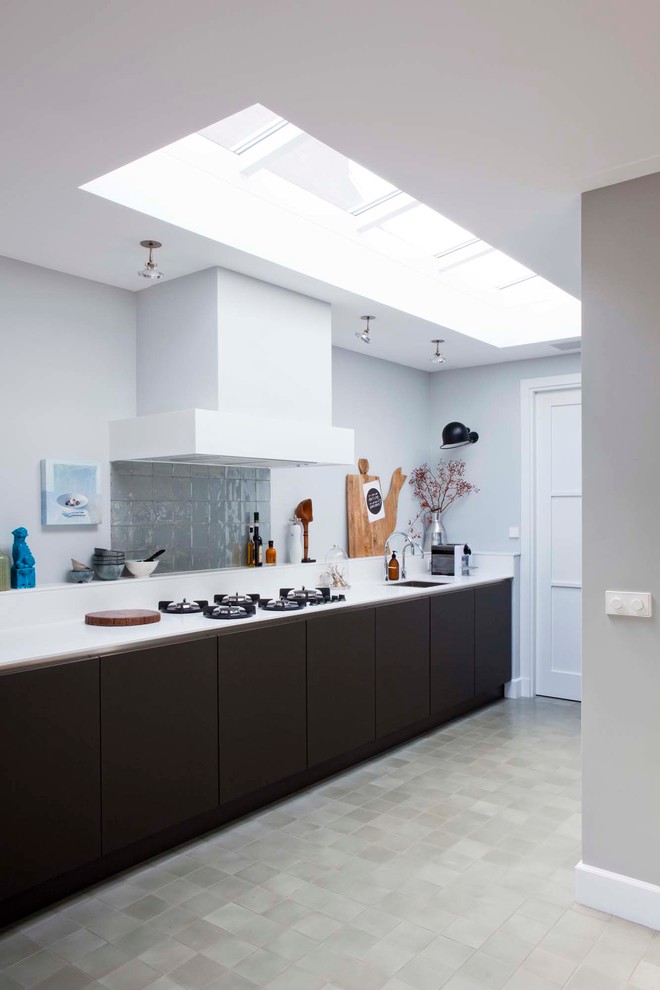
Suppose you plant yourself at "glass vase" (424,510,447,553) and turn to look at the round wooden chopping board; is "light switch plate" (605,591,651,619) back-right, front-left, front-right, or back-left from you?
front-left

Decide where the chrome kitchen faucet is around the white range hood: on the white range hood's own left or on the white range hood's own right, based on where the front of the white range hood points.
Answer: on the white range hood's own left

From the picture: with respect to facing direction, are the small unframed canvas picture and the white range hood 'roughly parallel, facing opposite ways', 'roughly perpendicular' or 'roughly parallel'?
roughly parallel

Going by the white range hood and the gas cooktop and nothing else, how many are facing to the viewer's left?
0

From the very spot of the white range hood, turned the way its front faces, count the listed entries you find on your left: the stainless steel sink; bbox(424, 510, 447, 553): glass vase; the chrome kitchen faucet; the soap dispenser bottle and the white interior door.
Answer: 5

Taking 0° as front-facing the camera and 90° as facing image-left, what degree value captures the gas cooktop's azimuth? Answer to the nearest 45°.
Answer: approximately 315°

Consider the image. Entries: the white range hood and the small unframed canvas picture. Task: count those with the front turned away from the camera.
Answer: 0

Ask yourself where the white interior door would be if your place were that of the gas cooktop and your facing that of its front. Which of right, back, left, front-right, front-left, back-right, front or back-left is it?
left

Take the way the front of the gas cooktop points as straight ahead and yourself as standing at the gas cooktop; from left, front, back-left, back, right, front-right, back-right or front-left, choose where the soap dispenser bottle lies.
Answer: left

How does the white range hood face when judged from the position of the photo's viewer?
facing the viewer and to the right of the viewer

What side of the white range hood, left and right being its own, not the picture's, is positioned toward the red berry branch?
left
